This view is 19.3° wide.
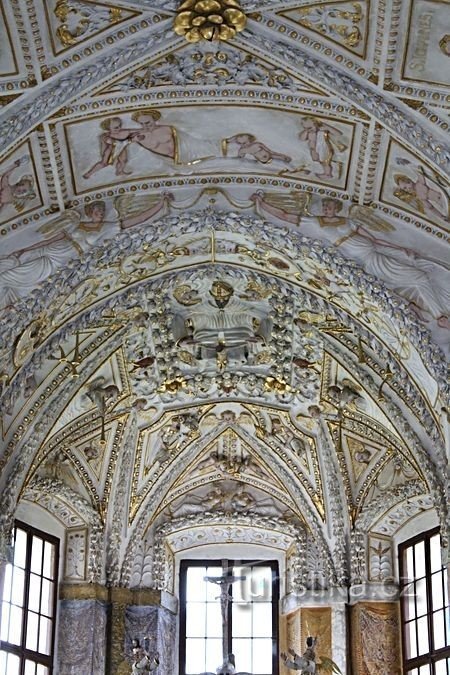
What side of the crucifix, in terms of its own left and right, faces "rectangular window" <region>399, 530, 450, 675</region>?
left

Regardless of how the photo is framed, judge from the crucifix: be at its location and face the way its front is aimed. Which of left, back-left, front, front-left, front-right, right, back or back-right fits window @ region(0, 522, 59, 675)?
right

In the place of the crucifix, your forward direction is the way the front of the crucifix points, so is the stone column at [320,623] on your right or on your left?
on your left

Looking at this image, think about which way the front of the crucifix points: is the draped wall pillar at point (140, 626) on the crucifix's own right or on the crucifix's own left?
on the crucifix's own right

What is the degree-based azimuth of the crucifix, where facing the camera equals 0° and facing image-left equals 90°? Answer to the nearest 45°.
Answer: approximately 0°

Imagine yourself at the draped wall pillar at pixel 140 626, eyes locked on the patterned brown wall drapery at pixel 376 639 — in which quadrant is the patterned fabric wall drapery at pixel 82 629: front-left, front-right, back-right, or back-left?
back-right

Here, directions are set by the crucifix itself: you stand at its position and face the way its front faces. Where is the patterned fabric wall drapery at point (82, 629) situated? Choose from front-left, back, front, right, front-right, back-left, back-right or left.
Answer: right

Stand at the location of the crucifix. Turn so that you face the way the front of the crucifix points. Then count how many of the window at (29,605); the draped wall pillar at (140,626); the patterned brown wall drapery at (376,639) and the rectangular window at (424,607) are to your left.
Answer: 2

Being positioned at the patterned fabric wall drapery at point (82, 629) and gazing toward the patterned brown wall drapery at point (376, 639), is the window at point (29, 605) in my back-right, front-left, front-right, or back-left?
back-right

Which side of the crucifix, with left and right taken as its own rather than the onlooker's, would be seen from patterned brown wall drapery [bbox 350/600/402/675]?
left

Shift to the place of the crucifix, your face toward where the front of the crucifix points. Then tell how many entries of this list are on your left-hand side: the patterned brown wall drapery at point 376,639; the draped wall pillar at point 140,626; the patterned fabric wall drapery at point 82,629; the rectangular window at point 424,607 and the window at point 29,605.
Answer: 2

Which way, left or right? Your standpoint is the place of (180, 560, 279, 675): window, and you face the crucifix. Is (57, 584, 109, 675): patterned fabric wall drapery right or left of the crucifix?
right
